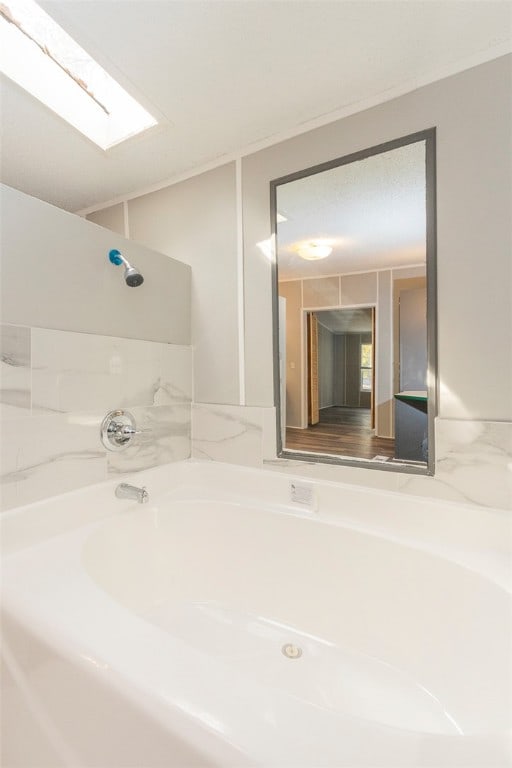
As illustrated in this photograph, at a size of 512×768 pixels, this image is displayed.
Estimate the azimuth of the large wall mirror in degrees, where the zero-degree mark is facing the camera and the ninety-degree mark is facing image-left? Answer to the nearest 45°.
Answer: approximately 45°
